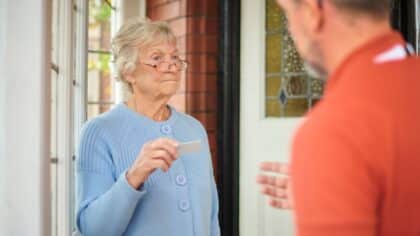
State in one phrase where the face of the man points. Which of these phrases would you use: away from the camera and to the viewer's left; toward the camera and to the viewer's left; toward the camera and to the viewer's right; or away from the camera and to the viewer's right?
away from the camera and to the viewer's left

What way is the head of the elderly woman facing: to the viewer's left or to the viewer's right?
to the viewer's right

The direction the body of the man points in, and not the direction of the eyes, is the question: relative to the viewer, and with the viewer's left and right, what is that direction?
facing away from the viewer and to the left of the viewer

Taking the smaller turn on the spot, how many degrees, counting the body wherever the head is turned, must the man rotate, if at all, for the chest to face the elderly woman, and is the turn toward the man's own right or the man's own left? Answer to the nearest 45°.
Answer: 0° — they already face them

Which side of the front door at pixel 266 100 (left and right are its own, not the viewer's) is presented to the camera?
front

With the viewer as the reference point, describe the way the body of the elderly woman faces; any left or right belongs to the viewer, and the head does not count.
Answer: facing the viewer and to the right of the viewer

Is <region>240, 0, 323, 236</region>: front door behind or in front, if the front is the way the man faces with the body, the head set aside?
in front

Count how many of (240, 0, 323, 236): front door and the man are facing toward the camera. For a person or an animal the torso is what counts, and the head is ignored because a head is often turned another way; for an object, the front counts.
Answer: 1

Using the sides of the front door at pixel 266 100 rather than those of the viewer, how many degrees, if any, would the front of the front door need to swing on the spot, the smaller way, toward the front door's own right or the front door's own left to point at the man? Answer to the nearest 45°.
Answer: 0° — it already faces them

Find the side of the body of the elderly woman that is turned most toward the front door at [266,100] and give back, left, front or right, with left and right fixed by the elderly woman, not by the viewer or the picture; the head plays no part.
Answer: left
